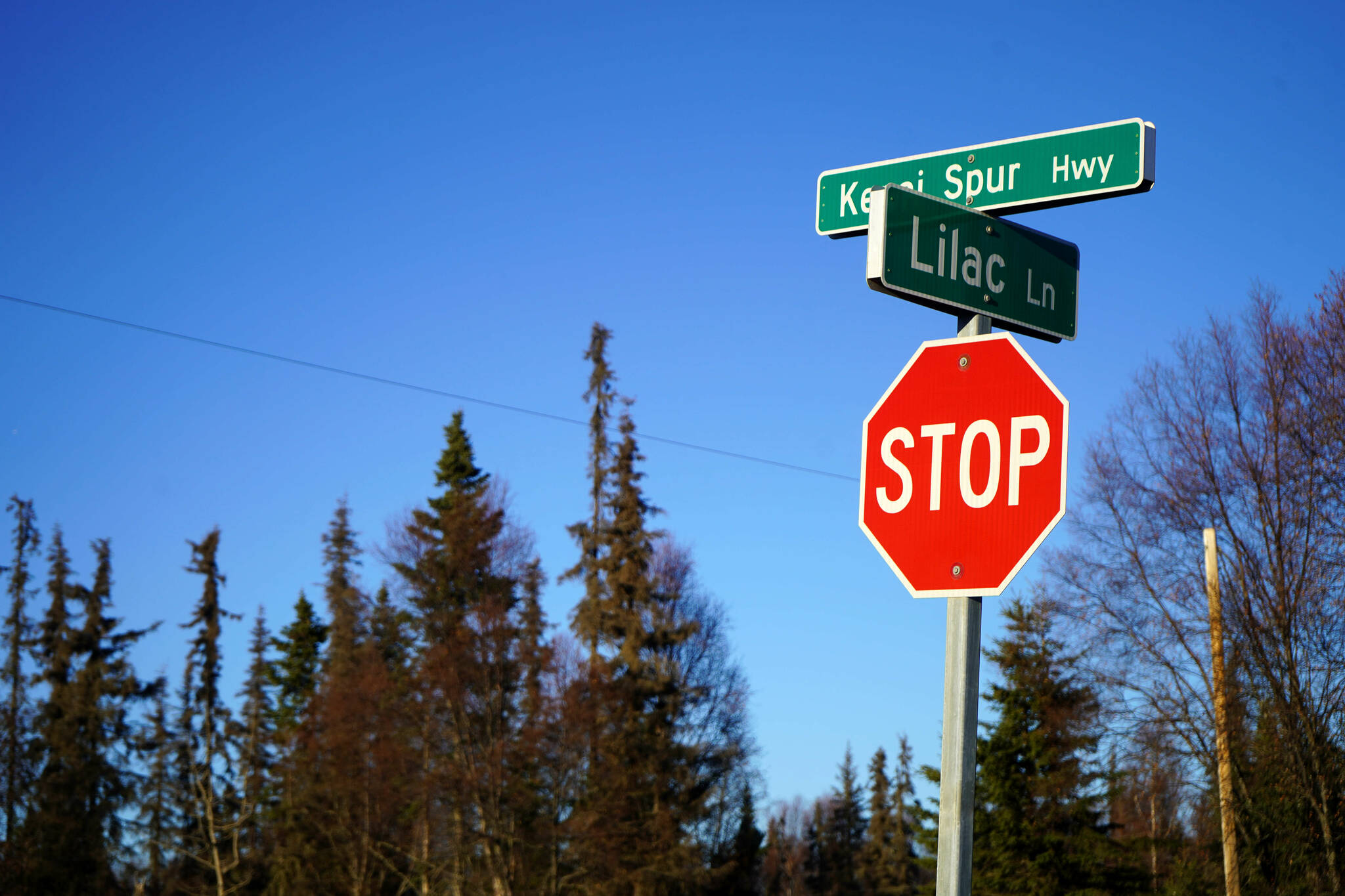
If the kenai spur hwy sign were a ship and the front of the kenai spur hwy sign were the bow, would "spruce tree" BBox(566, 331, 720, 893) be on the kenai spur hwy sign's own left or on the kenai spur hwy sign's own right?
on the kenai spur hwy sign's own right

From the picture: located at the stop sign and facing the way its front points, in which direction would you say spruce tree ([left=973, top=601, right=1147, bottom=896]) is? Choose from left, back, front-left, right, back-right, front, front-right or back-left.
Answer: back-right

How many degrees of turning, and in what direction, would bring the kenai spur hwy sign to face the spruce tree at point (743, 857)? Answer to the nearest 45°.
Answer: approximately 135° to its right

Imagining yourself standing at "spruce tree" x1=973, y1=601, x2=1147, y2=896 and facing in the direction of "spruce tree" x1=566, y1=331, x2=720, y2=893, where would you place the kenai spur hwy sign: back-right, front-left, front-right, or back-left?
back-left

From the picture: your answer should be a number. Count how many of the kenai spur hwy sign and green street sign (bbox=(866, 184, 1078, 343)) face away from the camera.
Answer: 0

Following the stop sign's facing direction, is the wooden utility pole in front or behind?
behind

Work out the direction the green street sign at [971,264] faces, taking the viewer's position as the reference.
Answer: facing the viewer and to the right of the viewer

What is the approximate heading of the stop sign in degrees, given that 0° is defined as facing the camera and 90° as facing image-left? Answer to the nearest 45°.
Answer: approximately 45°

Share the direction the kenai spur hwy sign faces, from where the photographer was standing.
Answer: facing the viewer and to the left of the viewer

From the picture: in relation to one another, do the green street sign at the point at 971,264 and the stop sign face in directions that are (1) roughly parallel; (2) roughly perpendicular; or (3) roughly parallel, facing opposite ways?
roughly perpendicular

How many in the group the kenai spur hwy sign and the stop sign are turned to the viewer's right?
0
